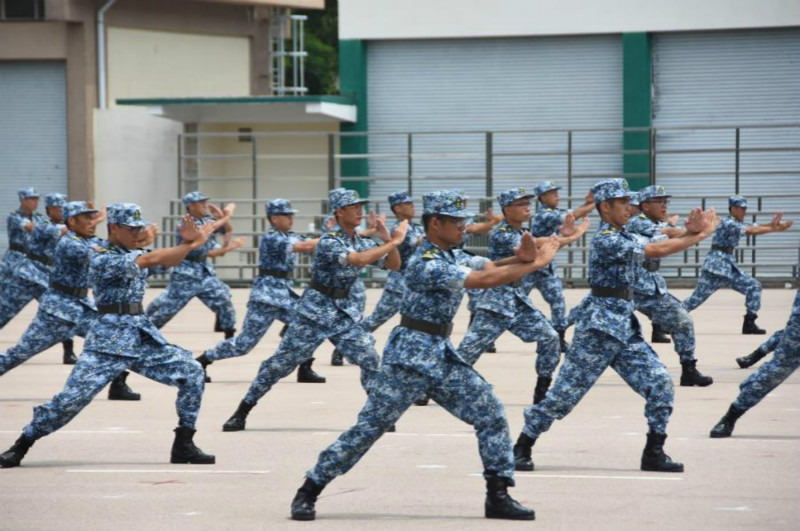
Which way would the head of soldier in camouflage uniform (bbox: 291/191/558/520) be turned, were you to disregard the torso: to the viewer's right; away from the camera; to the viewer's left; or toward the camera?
to the viewer's right

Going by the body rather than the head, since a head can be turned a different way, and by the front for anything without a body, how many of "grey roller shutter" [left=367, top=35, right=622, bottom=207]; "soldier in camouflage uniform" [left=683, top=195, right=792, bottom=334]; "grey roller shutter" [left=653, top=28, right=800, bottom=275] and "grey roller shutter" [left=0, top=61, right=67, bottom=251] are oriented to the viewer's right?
1

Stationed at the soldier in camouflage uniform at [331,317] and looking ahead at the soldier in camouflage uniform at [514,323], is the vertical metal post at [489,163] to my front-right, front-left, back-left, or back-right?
front-left

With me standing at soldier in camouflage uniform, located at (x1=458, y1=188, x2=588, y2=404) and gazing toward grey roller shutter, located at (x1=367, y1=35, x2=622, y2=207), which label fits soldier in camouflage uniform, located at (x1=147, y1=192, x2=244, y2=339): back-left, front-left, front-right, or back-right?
front-left

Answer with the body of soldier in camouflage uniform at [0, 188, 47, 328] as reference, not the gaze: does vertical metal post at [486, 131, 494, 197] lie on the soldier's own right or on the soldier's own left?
on the soldier's own left

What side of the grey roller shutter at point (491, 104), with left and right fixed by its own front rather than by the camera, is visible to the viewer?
front

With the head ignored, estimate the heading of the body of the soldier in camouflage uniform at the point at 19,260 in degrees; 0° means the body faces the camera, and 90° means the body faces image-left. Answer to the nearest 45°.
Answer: approximately 315°

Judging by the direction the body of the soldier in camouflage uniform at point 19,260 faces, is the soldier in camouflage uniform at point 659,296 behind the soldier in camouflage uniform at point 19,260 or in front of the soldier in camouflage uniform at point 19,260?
in front

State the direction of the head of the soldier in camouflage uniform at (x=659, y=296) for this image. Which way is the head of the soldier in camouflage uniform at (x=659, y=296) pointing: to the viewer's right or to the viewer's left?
to the viewer's right

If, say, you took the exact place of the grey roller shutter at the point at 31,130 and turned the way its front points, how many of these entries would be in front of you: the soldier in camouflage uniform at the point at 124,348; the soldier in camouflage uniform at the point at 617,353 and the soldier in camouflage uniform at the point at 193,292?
3

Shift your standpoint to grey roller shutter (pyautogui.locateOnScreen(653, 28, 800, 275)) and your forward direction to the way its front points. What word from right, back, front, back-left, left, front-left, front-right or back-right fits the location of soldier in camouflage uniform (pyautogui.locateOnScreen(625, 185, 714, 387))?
front

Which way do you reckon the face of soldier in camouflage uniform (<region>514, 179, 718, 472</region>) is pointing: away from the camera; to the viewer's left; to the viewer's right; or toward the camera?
to the viewer's right

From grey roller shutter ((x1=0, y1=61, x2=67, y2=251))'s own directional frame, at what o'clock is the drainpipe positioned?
The drainpipe is roughly at 10 o'clock from the grey roller shutter.

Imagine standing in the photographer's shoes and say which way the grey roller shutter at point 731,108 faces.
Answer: facing the viewer

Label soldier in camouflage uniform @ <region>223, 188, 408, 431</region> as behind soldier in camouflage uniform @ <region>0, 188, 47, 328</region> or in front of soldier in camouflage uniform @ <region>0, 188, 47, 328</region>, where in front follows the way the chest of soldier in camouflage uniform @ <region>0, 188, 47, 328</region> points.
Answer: in front

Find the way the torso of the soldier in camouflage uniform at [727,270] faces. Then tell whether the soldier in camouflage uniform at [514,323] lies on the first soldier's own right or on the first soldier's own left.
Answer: on the first soldier's own right

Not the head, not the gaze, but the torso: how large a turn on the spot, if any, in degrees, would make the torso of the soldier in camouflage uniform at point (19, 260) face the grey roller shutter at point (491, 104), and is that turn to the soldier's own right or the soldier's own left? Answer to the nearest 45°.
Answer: approximately 90° to the soldier's own left
